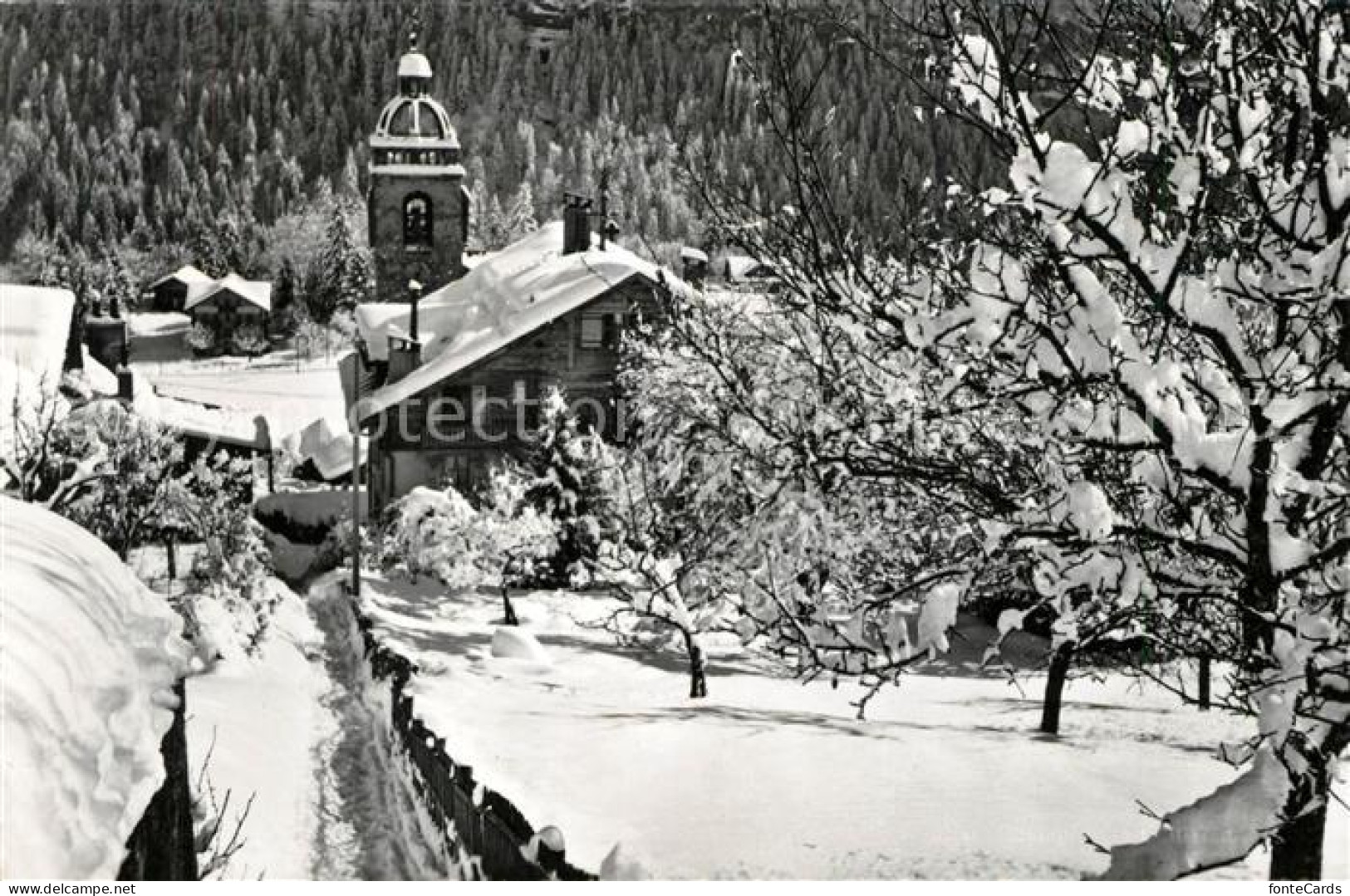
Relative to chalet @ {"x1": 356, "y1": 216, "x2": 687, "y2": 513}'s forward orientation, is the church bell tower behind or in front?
behind

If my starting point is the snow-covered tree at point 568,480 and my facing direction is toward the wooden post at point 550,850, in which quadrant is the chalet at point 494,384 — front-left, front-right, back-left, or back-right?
back-right

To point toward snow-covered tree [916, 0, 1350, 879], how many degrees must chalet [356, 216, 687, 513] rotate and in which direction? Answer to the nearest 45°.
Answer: approximately 45° to its right

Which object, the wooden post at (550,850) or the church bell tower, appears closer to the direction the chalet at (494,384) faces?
the wooden post

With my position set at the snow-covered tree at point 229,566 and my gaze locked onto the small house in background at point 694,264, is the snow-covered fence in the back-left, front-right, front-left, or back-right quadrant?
back-right

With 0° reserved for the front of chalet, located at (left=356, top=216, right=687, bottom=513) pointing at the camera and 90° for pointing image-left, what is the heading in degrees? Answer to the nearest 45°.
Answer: approximately 315°
